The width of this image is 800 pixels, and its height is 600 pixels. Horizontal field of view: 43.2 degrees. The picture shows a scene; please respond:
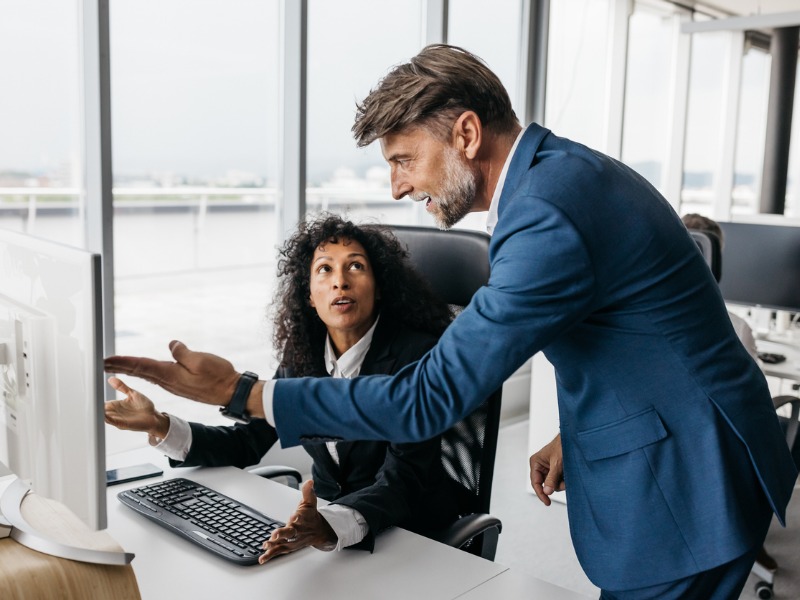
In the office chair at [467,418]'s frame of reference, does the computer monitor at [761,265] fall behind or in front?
behind

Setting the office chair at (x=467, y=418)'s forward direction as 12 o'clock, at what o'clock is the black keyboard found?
The black keyboard is roughly at 12 o'clock from the office chair.

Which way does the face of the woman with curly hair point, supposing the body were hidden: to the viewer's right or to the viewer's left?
to the viewer's right

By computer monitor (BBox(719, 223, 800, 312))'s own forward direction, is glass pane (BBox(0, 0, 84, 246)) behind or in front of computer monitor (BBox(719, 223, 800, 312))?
in front

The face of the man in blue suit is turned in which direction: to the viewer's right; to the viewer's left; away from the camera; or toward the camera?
to the viewer's left

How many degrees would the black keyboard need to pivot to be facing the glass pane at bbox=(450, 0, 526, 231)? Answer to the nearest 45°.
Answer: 0° — it already faces it

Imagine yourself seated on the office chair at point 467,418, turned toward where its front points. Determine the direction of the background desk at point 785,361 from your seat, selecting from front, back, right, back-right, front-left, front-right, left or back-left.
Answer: back

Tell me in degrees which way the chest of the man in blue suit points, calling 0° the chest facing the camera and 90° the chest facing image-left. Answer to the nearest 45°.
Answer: approximately 90°

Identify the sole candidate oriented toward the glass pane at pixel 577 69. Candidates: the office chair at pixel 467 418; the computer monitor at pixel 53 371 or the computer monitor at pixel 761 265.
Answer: the computer monitor at pixel 53 371

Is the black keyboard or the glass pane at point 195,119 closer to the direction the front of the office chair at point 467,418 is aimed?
the black keyboard

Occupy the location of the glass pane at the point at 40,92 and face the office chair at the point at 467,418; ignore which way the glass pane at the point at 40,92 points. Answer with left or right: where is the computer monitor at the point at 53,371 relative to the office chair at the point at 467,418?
right

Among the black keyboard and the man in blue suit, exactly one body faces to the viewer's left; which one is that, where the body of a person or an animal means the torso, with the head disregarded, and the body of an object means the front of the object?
the man in blue suit
